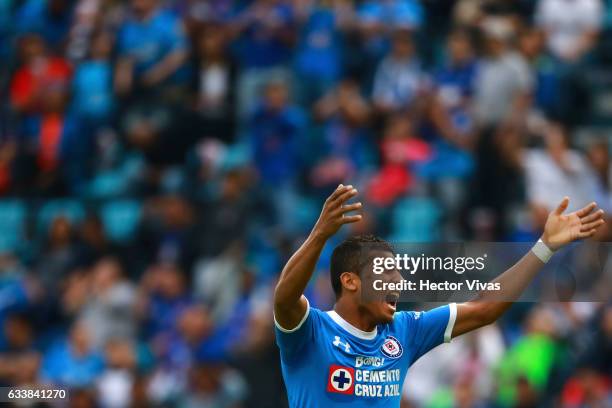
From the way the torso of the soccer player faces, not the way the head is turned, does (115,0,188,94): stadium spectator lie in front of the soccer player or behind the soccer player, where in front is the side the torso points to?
behind

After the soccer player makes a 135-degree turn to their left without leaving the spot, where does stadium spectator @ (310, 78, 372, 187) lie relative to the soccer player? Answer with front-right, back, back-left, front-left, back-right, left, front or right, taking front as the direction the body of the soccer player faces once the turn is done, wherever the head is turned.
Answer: front

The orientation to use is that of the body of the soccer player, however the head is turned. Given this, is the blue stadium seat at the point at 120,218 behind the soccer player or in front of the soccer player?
behind

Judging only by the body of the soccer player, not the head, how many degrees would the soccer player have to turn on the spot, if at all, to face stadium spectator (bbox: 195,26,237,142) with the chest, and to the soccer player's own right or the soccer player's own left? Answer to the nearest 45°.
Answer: approximately 135° to the soccer player's own left

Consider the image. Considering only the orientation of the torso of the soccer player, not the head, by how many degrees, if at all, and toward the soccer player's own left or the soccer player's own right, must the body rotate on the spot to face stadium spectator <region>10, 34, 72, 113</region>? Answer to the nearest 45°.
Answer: approximately 180°

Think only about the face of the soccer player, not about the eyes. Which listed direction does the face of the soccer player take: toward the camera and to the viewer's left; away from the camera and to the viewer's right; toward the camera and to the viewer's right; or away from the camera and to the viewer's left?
toward the camera and to the viewer's right

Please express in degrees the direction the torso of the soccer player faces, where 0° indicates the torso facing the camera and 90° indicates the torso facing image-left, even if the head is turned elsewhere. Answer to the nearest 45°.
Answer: approximately 315°
